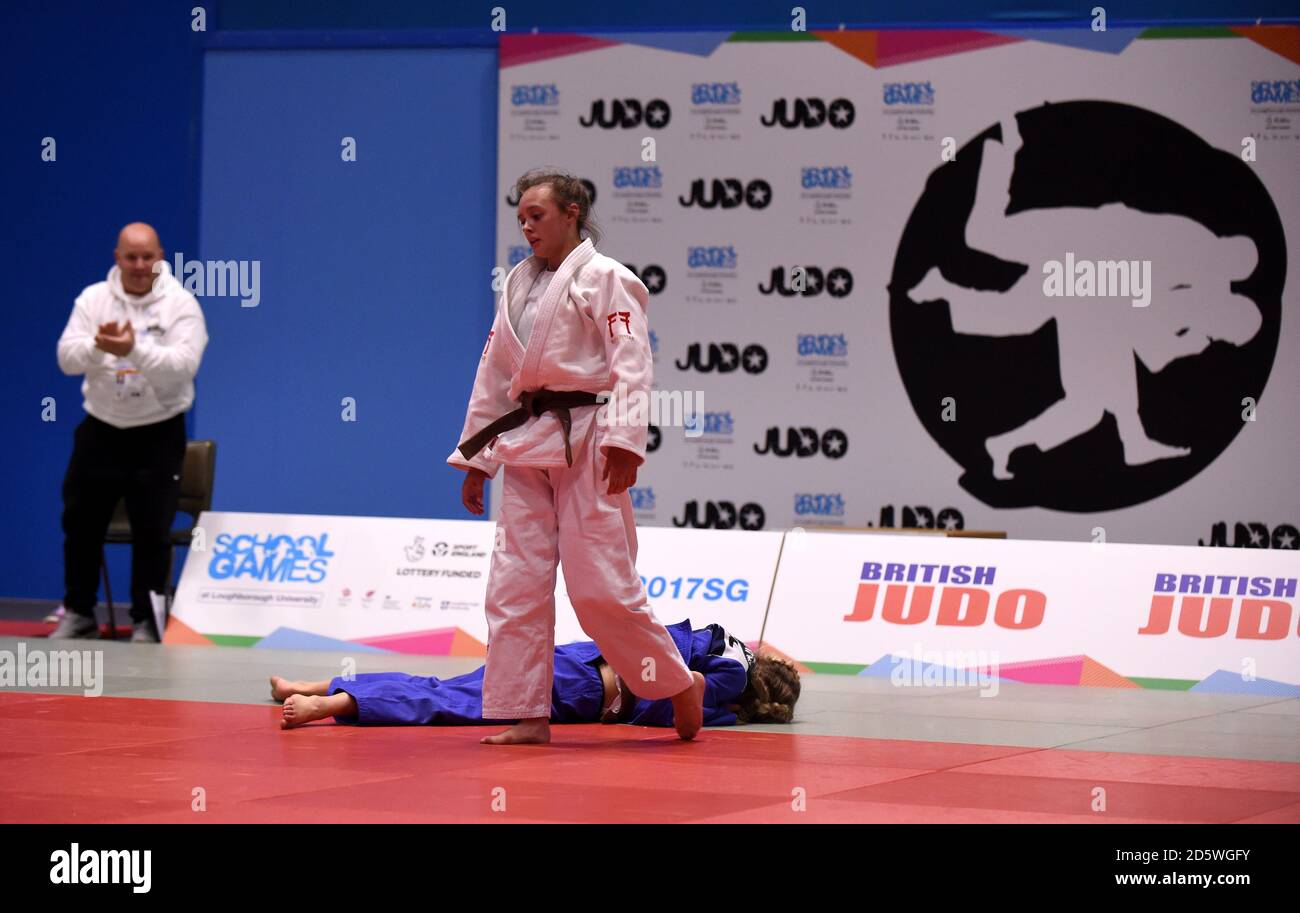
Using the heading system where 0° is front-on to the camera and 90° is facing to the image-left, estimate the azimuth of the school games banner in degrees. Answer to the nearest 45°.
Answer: approximately 0°

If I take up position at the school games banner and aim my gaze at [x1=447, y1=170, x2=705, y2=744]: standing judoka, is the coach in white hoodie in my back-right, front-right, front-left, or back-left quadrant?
back-right

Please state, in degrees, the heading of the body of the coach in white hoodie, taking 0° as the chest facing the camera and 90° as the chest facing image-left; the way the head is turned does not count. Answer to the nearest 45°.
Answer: approximately 0°

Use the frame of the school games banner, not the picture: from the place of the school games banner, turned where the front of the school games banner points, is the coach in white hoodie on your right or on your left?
on your right

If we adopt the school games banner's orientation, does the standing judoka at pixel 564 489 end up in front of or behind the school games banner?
in front

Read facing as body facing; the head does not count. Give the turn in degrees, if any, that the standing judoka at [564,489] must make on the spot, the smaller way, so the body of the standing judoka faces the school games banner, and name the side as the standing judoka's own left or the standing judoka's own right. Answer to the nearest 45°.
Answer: approximately 135° to the standing judoka's own right

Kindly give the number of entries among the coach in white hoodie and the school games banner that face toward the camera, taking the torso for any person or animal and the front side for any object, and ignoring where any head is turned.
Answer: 2

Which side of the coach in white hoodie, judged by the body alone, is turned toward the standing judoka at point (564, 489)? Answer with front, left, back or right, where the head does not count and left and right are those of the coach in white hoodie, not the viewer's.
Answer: front
